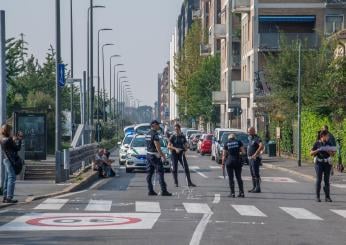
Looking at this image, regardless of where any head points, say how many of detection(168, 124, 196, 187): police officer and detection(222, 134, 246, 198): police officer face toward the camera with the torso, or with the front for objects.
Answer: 1

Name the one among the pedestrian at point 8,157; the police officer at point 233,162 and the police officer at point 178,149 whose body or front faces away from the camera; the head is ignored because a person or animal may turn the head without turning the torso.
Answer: the police officer at point 233,162

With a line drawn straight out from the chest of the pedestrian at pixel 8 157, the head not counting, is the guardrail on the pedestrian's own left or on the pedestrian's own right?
on the pedestrian's own left

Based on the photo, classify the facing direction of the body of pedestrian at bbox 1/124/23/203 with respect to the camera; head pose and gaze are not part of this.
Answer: to the viewer's right

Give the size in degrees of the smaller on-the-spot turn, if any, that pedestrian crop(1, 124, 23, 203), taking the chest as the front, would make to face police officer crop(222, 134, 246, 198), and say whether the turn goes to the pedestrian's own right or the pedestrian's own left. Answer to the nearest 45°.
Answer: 0° — they already face them

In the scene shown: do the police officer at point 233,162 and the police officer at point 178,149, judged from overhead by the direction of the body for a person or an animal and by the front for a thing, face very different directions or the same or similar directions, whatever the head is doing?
very different directions

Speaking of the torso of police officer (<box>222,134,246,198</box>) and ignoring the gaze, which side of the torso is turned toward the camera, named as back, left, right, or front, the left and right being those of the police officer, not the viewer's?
back

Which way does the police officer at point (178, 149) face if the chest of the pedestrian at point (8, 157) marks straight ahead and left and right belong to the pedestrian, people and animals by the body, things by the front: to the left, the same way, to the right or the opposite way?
to the right

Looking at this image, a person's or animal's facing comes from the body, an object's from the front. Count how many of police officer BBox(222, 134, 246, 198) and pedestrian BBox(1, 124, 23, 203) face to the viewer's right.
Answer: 1
